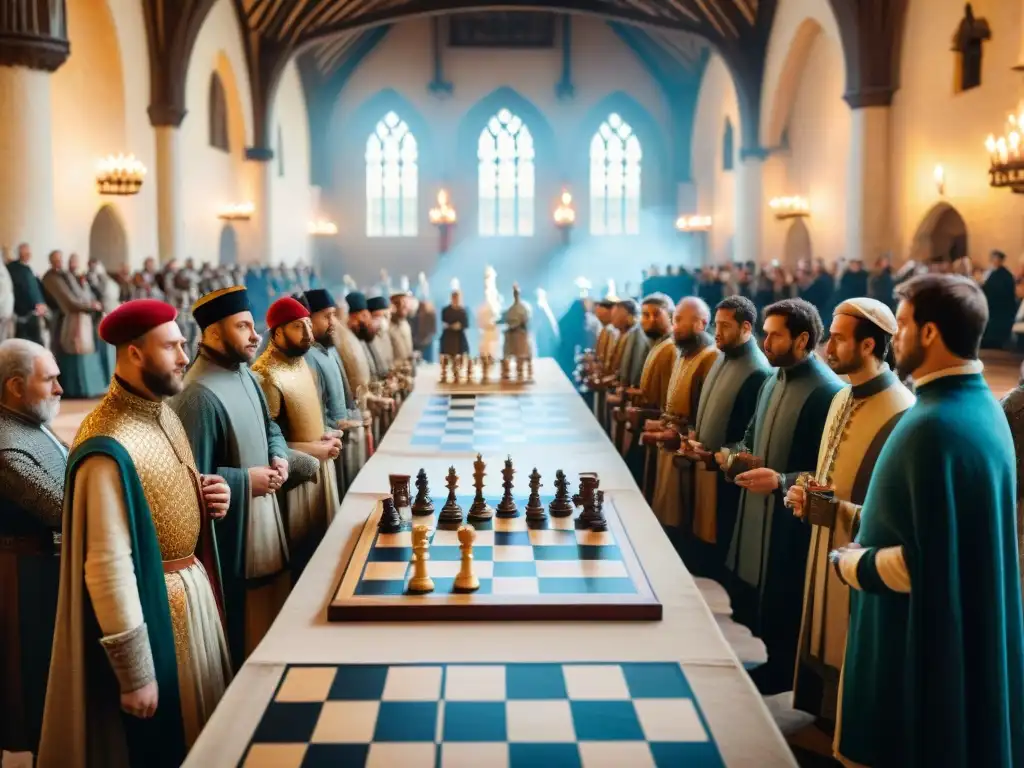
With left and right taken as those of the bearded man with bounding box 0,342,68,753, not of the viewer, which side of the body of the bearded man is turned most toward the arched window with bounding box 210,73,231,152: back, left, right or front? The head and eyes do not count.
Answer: left

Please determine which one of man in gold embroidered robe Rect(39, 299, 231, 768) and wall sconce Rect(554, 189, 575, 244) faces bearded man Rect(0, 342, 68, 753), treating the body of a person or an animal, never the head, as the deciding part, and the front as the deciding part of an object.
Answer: the wall sconce

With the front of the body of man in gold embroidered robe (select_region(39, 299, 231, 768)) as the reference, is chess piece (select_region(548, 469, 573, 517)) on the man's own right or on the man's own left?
on the man's own left

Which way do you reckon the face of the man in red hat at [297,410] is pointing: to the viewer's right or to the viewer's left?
to the viewer's right

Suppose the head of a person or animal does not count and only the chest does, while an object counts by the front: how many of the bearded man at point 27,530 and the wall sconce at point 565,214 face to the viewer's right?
1

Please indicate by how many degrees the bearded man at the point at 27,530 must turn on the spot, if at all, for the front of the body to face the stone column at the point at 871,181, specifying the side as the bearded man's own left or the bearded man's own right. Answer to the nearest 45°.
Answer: approximately 45° to the bearded man's own left

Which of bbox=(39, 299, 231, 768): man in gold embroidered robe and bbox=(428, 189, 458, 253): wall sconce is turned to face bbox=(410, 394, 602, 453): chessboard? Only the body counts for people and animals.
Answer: the wall sconce

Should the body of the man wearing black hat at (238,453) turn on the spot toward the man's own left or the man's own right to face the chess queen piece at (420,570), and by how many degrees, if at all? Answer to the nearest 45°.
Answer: approximately 45° to the man's own right

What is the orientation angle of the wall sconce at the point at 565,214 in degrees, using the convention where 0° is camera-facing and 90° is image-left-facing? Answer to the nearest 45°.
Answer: approximately 0°

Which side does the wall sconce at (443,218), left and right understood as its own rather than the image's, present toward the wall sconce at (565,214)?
left

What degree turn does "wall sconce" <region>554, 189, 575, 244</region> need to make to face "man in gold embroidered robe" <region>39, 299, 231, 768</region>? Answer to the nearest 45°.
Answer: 0° — it already faces them

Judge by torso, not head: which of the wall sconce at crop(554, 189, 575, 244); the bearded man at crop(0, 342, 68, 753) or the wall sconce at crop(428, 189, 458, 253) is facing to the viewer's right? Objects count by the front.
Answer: the bearded man

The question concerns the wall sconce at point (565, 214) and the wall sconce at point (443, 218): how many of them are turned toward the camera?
2

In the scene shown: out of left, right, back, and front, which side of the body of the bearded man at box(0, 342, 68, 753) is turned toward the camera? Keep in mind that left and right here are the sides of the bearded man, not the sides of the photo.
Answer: right

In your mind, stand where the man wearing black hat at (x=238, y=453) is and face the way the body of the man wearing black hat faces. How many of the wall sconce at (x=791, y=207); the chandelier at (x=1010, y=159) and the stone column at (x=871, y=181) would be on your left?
3
